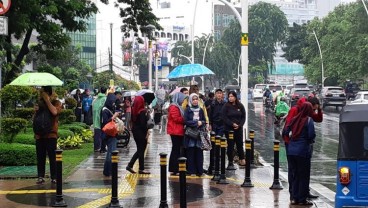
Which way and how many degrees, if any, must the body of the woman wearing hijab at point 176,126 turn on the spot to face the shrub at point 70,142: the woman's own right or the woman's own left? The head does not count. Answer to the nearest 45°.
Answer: approximately 135° to the woman's own left

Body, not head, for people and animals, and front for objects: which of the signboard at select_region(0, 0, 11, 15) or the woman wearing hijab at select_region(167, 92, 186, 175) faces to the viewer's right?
the woman wearing hijab

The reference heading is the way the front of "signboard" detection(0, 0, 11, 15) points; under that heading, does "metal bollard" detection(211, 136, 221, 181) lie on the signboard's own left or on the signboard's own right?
on the signboard's own left

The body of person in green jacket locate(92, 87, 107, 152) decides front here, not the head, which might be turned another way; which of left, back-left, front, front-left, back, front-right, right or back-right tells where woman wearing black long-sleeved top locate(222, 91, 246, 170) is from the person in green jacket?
front-right

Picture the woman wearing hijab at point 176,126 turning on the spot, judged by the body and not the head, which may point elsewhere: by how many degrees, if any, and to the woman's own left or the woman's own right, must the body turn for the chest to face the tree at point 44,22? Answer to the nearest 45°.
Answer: approximately 135° to the woman's own left

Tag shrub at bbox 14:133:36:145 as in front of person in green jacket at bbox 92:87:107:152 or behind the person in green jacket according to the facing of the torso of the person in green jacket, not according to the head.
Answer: behind

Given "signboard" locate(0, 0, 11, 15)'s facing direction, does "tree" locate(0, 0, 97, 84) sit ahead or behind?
behind

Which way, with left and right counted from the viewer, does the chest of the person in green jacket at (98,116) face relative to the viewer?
facing to the right of the viewer
